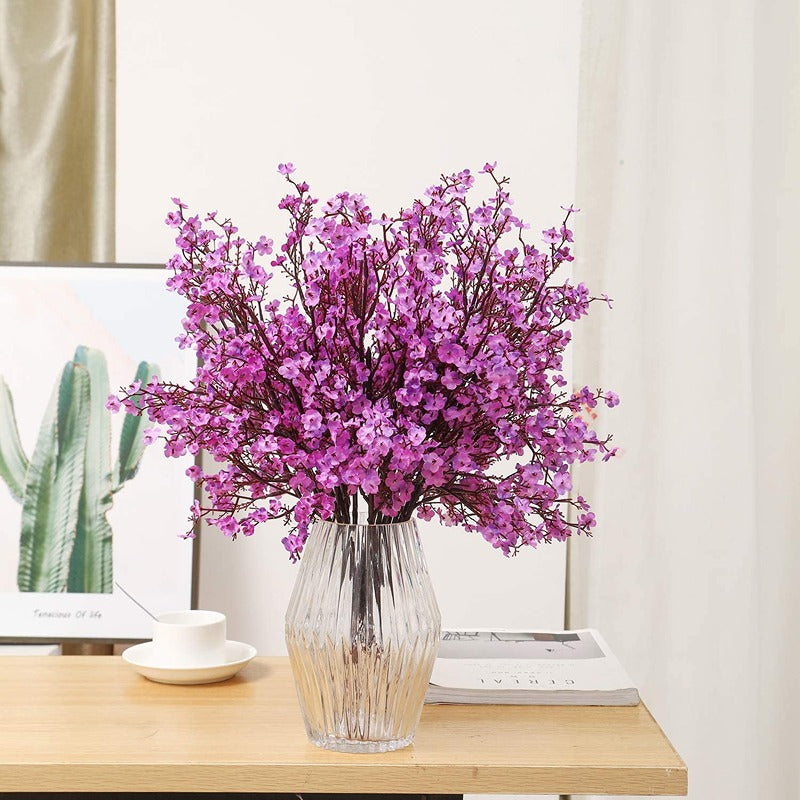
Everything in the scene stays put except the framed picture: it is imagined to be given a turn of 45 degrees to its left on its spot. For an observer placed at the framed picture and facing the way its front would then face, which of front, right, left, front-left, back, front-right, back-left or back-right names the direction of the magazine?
front

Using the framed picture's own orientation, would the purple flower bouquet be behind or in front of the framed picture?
in front

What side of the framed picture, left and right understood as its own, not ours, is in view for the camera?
front

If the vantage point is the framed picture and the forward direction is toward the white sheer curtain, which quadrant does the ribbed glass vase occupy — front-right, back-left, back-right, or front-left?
front-right

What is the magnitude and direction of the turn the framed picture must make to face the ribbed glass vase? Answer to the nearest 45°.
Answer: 0° — it already faces it

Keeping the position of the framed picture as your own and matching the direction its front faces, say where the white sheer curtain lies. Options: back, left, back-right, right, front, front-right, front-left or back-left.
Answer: left
